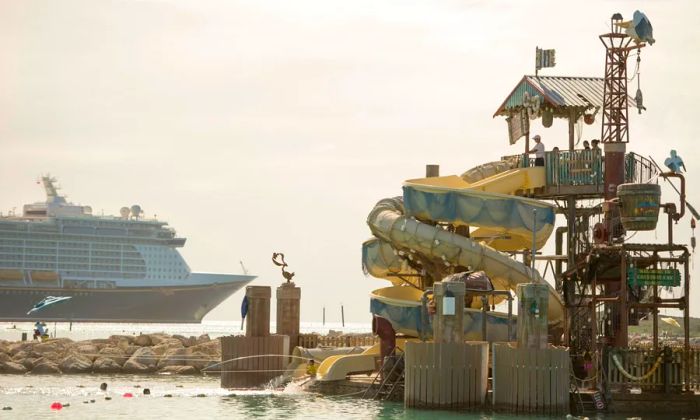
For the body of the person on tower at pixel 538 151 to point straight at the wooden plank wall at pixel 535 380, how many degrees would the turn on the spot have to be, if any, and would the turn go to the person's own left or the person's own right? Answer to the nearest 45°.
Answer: approximately 90° to the person's own left

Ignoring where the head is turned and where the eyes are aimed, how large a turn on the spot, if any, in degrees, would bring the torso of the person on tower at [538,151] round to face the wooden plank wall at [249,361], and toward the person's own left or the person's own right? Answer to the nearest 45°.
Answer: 0° — they already face it

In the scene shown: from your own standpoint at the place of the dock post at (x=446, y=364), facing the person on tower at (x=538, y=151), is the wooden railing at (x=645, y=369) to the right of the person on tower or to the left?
right

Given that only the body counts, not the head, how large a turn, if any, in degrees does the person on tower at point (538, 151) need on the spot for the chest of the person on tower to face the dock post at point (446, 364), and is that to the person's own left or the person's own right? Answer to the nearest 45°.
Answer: approximately 90° to the person's own left

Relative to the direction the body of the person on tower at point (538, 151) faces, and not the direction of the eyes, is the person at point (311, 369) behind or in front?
in front

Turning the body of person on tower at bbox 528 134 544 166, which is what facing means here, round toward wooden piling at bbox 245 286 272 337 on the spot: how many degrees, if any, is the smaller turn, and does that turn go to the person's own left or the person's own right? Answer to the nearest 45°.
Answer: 0° — they already face it

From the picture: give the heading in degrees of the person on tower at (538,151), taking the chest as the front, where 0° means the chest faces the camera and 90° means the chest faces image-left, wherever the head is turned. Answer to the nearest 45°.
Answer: approximately 90°

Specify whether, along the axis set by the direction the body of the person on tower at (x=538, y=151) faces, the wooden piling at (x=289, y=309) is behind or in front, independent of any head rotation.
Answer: in front
